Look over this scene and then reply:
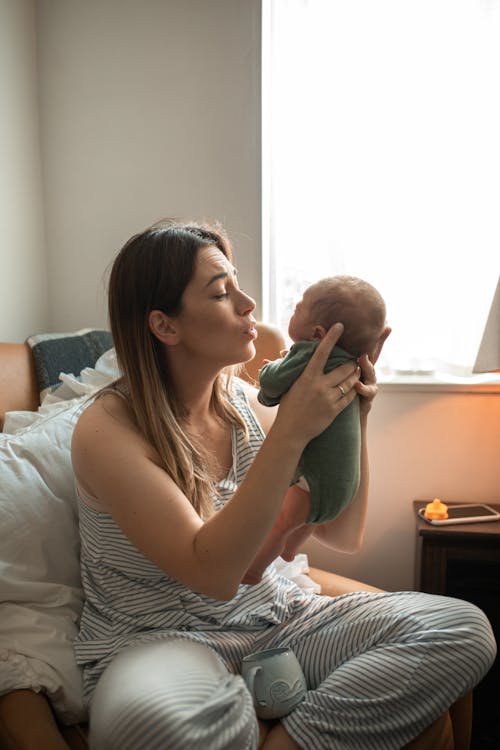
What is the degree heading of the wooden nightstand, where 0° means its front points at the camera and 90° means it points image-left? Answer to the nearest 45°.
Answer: approximately 0°

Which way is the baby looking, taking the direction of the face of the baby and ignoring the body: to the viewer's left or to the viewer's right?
to the viewer's left

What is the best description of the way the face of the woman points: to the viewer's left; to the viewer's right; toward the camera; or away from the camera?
to the viewer's right

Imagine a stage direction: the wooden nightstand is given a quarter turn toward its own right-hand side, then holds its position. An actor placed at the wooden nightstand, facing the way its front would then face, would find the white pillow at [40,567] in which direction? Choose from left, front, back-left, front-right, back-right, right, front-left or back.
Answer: front-left
